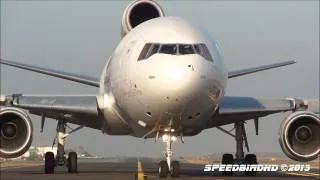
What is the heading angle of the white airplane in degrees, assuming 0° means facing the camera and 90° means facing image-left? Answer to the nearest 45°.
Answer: approximately 0°
